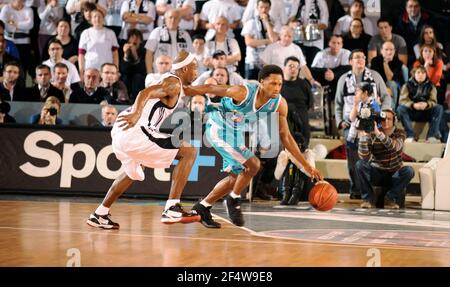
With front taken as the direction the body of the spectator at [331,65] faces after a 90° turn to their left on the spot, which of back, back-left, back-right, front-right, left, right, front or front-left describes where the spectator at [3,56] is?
back

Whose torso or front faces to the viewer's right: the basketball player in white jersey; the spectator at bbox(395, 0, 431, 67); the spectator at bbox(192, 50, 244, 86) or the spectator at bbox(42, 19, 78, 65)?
the basketball player in white jersey

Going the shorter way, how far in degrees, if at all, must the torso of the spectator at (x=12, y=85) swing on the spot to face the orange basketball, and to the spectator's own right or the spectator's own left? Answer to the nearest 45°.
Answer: approximately 45° to the spectator's own left

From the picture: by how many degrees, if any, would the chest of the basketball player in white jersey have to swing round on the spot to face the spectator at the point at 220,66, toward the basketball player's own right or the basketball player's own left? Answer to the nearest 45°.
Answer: approximately 90° to the basketball player's own left

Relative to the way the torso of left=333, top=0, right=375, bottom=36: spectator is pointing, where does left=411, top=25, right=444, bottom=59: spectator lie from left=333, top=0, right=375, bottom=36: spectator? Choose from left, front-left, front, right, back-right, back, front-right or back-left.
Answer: left

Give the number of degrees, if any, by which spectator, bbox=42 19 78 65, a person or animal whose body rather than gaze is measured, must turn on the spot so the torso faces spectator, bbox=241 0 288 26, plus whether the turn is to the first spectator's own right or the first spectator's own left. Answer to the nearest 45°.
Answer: approximately 90° to the first spectator's own left

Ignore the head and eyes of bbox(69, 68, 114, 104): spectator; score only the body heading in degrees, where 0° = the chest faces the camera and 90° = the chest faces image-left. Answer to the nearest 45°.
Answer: approximately 0°

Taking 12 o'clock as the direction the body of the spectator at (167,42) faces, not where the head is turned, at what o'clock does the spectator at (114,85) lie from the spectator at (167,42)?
the spectator at (114,85) is roughly at 2 o'clock from the spectator at (167,42).

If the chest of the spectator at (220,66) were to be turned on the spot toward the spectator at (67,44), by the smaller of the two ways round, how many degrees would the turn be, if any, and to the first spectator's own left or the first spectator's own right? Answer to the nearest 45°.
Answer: approximately 135° to the first spectator's own right

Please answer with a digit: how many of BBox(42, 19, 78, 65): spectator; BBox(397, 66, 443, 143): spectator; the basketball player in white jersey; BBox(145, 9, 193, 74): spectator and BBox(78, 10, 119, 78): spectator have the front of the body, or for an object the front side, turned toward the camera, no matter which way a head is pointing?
4

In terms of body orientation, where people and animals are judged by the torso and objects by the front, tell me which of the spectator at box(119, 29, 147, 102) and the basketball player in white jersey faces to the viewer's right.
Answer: the basketball player in white jersey

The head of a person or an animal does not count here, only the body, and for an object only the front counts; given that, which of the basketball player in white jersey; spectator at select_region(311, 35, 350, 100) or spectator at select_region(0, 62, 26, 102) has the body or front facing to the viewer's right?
the basketball player in white jersey
